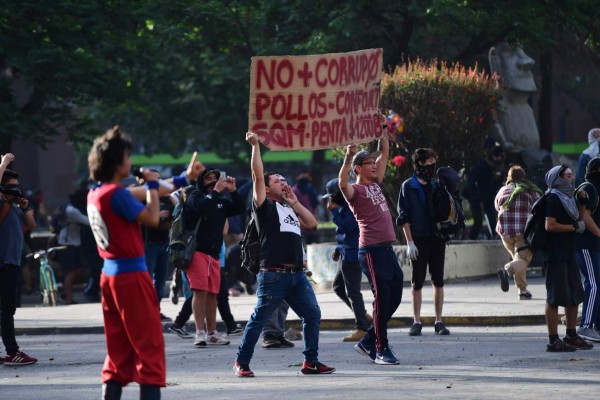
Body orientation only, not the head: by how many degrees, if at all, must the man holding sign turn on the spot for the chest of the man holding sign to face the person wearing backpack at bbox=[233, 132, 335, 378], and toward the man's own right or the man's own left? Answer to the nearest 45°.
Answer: approximately 90° to the man's own right

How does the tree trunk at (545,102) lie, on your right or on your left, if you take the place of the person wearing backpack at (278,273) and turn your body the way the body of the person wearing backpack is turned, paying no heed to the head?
on your left

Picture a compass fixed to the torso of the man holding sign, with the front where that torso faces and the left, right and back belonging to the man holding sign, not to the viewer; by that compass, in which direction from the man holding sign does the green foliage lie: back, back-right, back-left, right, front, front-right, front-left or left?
back-left
